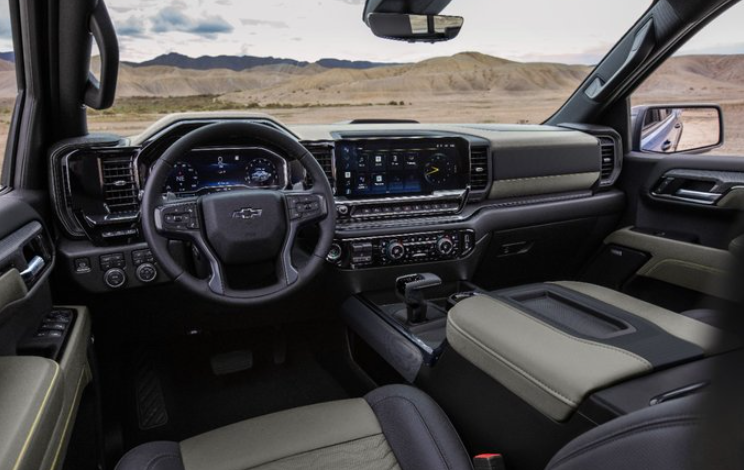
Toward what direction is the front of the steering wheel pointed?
toward the camera
